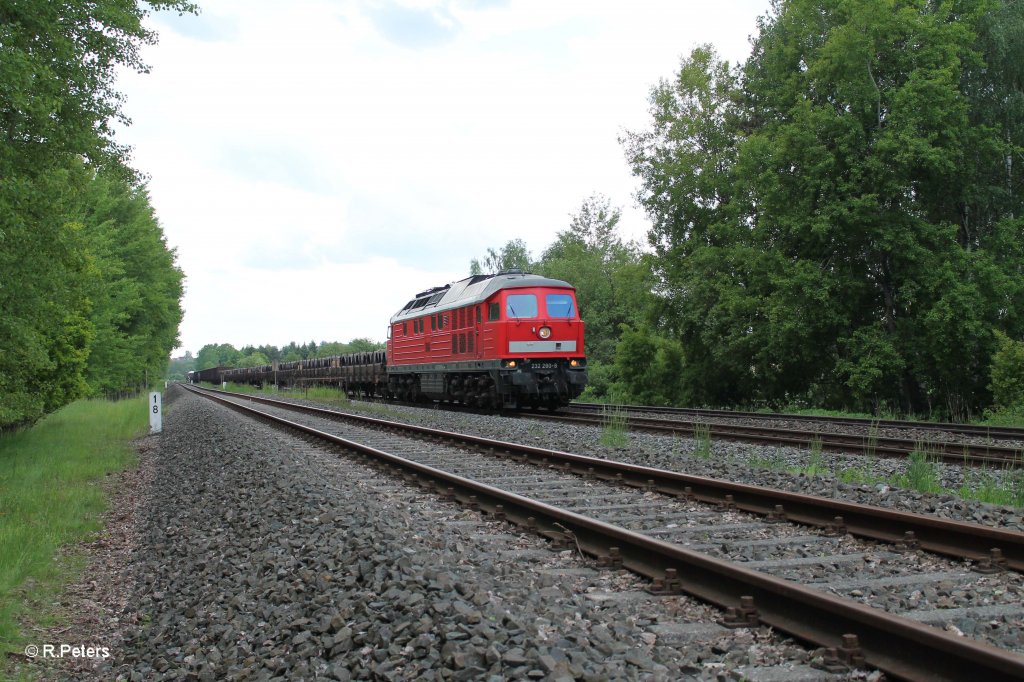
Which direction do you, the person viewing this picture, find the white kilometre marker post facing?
facing the viewer

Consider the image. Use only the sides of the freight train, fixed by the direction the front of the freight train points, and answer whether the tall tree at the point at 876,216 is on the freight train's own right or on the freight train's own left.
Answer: on the freight train's own left

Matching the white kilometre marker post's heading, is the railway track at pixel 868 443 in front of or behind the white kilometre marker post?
in front

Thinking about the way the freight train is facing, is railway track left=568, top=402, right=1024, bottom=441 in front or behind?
in front

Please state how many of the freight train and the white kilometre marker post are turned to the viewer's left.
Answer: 0

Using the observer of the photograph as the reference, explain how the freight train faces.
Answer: facing the viewer and to the right of the viewer

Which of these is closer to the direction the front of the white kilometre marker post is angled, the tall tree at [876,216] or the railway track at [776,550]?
the railway track

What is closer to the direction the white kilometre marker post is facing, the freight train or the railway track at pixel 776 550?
the railway track

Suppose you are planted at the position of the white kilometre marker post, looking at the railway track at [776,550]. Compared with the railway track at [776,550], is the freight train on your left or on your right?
left

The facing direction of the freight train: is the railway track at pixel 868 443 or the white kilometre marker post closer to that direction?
the railway track
